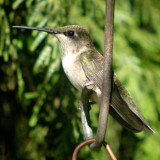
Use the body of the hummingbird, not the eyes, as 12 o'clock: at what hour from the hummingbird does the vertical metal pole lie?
The vertical metal pole is roughly at 9 o'clock from the hummingbird.

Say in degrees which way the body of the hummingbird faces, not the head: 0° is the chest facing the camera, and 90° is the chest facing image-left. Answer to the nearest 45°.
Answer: approximately 90°
